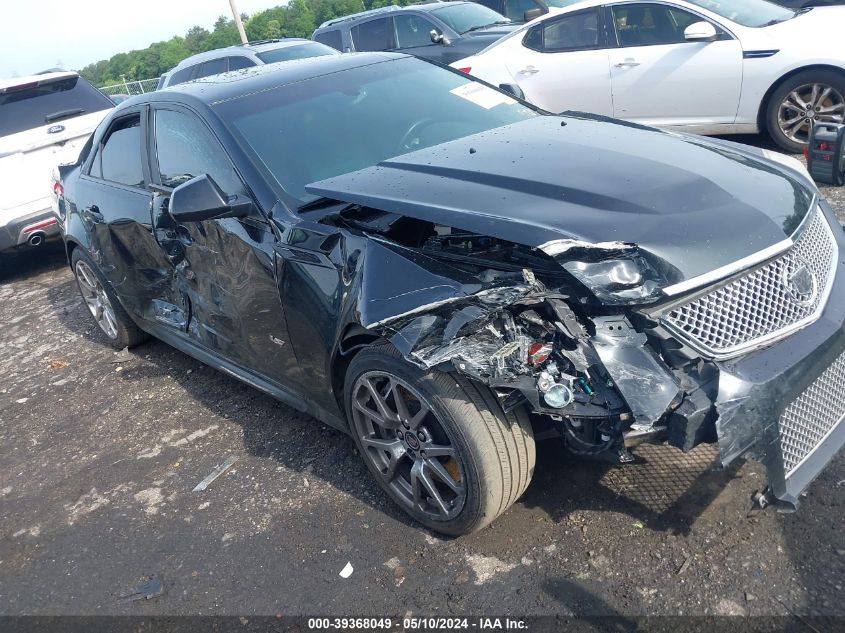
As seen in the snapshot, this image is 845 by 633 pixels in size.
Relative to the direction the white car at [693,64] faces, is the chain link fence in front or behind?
behind

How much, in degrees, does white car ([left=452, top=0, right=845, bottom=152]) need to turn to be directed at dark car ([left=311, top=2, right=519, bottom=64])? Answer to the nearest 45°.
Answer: approximately 135° to its left

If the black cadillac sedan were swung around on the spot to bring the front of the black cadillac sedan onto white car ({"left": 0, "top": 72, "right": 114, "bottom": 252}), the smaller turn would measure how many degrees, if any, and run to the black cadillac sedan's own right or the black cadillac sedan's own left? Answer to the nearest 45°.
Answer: approximately 180°

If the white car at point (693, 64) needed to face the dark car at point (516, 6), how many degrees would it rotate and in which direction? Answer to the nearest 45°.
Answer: approximately 135° to its left

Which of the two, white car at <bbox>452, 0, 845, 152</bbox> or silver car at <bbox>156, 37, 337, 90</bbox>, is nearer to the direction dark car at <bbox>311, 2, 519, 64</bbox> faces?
the white car

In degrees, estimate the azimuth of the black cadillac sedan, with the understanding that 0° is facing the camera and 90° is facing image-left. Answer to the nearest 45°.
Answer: approximately 315°

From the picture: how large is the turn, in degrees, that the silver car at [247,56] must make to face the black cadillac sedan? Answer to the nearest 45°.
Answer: approximately 45° to its right

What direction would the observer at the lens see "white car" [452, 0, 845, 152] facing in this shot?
facing to the right of the viewer

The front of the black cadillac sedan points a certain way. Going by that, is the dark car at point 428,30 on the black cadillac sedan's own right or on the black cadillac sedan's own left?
on the black cadillac sedan's own left

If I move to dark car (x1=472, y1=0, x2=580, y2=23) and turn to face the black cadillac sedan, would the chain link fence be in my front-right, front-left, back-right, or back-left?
back-right

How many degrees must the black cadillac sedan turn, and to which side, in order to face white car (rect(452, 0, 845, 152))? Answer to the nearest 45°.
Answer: approximately 90° to its left

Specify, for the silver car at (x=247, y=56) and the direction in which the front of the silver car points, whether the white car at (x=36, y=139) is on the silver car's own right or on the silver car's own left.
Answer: on the silver car's own right

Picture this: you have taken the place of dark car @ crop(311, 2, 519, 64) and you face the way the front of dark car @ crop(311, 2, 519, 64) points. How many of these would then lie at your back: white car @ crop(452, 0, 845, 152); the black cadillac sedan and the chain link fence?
1

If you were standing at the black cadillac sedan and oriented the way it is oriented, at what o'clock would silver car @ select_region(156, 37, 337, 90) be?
The silver car is roughly at 7 o'clock from the black cadillac sedan.
